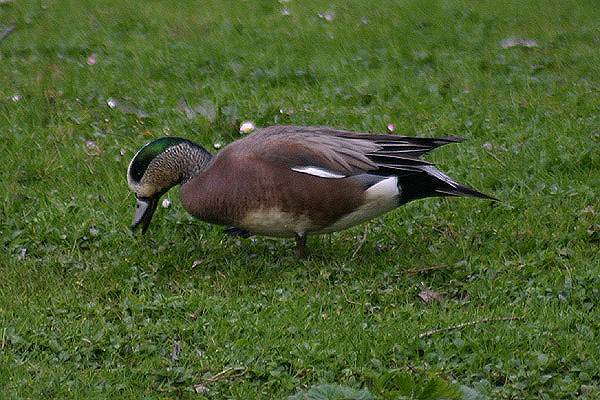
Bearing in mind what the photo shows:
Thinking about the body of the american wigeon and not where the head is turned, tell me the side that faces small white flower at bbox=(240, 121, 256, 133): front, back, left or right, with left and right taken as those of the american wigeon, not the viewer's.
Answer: right

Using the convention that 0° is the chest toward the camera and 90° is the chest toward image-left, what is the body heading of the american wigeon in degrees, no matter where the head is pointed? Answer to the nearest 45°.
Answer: approximately 90°

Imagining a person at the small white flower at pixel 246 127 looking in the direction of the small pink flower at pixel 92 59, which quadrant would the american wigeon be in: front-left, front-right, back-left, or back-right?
back-left

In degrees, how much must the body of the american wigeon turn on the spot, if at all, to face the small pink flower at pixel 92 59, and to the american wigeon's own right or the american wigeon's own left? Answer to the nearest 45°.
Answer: approximately 45° to the american wigeon's own right

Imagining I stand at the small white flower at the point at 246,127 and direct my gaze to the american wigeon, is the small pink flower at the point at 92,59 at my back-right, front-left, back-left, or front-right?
back-right
